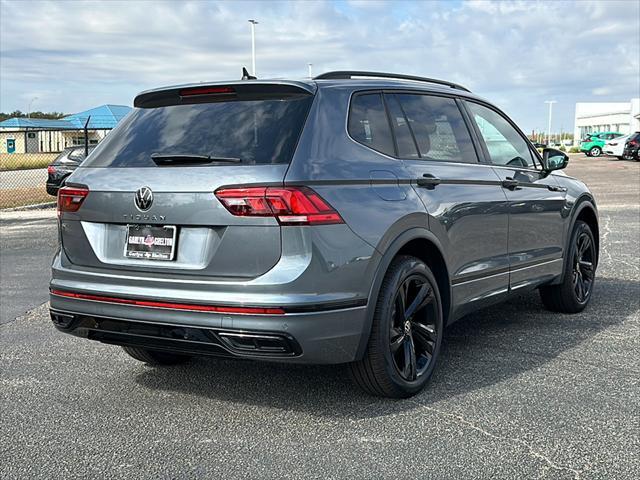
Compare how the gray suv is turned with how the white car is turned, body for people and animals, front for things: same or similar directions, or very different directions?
very different directions

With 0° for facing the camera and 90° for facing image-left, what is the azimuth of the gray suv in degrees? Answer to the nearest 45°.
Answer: approximately 225°

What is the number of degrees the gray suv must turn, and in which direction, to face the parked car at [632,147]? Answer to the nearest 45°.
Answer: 0° — it already faces it

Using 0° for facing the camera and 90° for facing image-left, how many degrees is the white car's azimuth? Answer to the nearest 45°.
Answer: approximately 45°
